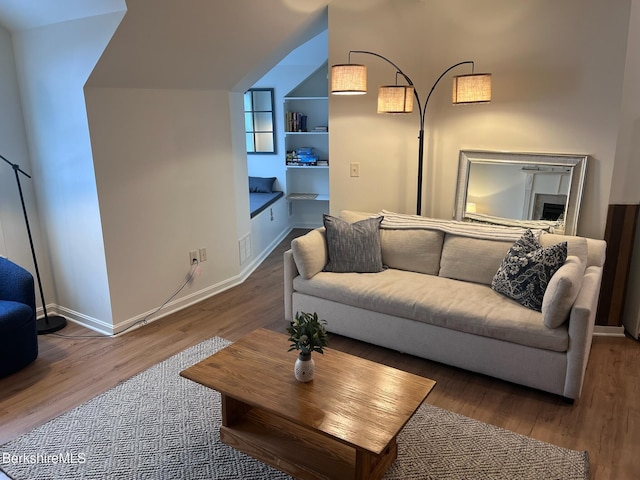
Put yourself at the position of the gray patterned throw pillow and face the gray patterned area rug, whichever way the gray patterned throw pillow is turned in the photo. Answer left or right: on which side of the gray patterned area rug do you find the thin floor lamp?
right

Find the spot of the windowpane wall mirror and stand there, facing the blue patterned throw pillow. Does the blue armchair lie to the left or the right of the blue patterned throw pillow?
right

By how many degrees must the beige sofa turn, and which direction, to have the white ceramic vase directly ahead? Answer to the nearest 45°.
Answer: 0° — it already faces it

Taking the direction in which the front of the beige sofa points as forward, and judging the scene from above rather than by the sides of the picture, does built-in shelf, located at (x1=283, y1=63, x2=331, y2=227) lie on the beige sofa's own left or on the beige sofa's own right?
on the beige sofa's own right

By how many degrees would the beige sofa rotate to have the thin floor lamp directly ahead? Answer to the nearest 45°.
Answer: approximately 45° to its right

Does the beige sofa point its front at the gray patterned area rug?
yes

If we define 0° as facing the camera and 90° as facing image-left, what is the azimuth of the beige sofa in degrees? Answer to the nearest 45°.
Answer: approximately 45°
